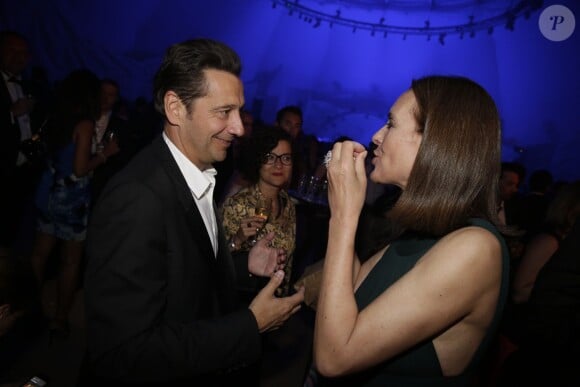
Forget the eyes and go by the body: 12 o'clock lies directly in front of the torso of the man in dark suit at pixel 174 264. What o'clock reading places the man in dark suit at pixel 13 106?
the man in dark suit at pixel 13 106 is roughly at 8 o'clock from the man in dark suit at pixel 174 264.

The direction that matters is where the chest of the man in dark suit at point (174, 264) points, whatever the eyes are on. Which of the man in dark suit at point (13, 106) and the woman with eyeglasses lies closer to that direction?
the woman with eyeglasses

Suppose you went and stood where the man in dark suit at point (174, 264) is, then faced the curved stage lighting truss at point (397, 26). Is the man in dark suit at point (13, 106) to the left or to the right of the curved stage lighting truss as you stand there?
left

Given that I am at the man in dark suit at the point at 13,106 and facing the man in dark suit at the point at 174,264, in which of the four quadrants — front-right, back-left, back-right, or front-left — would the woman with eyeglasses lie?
front-left

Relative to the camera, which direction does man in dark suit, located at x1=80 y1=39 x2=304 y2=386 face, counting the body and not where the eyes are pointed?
to the viewer's right

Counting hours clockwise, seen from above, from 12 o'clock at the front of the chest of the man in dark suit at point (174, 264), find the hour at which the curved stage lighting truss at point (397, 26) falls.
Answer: The curved stage lighting truss is roughly at 10 o'clock from the man in dark suit.

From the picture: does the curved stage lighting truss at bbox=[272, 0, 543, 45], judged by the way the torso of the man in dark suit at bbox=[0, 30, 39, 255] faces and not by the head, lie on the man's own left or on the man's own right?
on the man's own left

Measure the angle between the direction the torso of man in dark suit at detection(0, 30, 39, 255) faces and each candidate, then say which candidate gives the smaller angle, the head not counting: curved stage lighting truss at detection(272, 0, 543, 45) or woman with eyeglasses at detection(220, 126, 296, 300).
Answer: the woman with eyeglasses

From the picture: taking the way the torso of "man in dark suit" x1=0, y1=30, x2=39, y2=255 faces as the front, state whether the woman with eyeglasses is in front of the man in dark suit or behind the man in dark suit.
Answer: in front

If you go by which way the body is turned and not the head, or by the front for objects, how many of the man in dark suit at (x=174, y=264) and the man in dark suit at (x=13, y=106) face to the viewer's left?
0

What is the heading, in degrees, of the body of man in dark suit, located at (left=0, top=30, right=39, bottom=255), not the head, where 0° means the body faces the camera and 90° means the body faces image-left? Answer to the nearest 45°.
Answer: approximately 315°

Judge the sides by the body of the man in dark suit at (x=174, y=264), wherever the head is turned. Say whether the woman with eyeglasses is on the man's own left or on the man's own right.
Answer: on the man's own left
